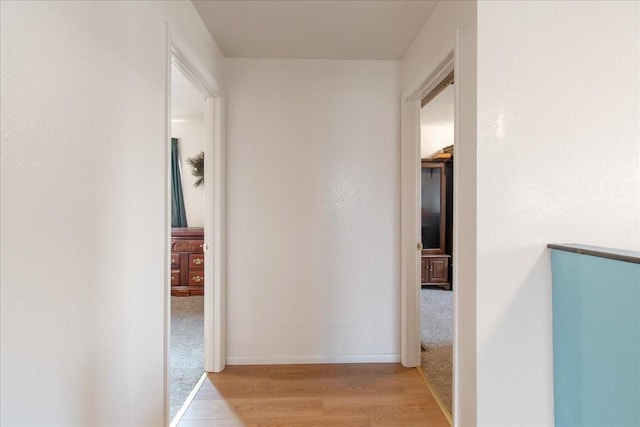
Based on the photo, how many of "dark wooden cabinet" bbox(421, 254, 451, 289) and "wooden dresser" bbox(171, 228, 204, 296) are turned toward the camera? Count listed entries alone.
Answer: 2

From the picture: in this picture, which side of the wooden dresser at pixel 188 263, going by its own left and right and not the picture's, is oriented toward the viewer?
front

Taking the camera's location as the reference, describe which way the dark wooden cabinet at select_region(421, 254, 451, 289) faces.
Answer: facing the viewer
